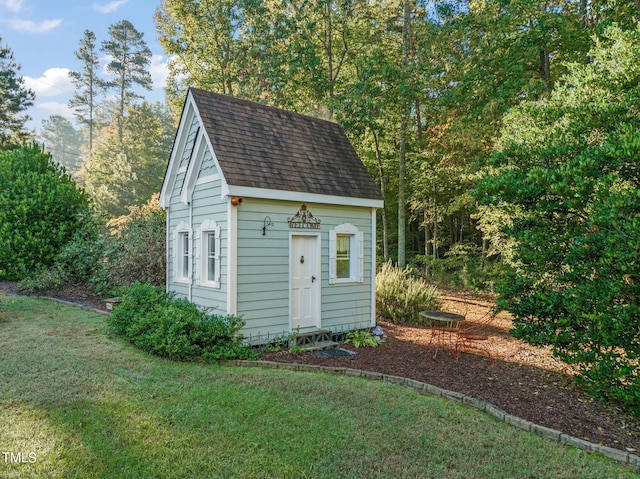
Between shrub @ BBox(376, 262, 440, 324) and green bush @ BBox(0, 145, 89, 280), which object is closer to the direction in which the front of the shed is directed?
the shrub

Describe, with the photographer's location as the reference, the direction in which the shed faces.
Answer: facing the viewer and to the right of the viewer

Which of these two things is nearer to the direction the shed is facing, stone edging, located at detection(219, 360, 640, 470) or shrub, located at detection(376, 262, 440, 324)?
the stone edging

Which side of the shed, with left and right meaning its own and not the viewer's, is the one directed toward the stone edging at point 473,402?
front

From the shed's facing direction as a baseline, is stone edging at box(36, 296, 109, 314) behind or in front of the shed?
behind

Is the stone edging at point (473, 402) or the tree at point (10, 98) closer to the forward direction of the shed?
the stone edging

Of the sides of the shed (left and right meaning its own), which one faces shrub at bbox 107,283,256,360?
right

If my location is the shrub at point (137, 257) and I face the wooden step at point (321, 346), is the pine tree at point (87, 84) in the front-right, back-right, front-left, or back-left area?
back-left
